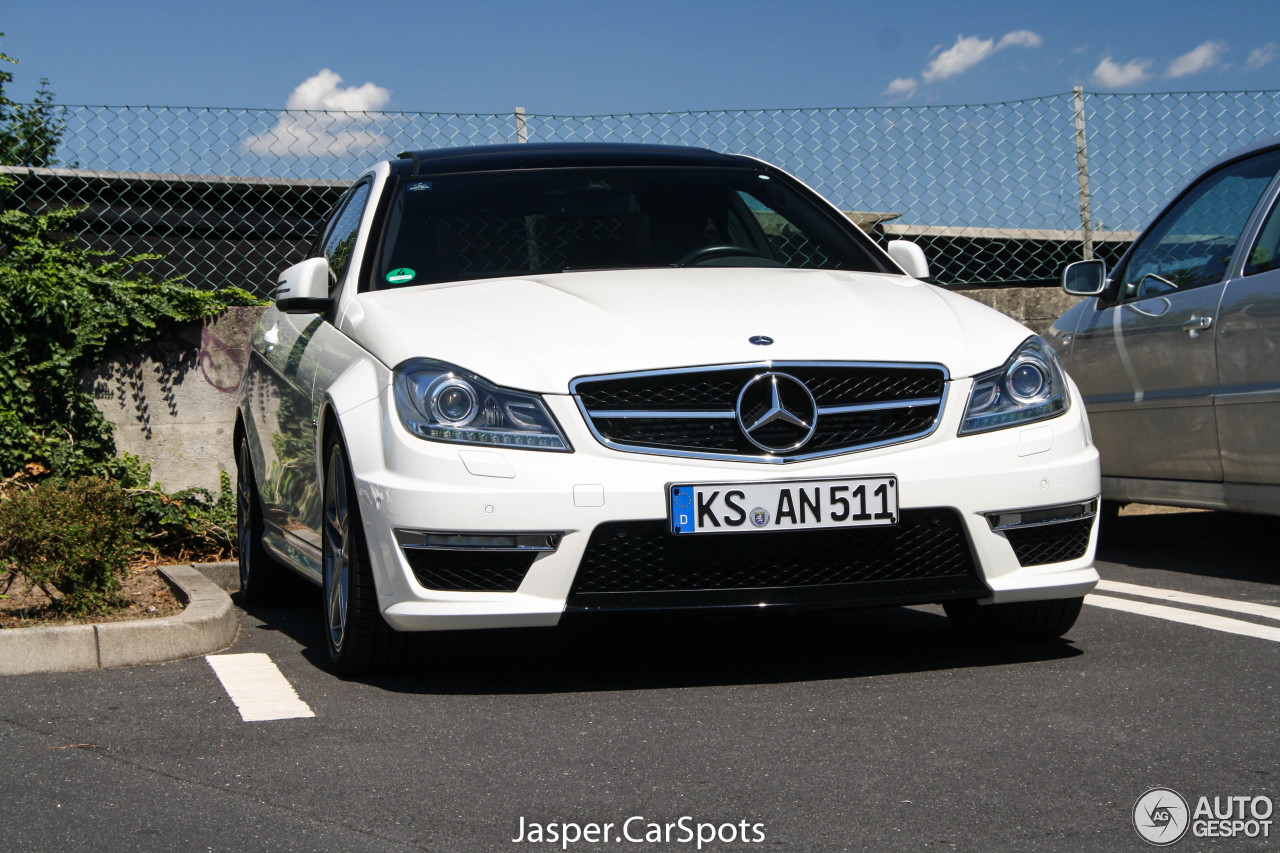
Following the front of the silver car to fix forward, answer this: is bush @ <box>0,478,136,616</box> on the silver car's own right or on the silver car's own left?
on the silver car's own left

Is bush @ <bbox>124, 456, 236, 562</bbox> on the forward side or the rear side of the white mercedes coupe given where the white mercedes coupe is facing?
on the rear side

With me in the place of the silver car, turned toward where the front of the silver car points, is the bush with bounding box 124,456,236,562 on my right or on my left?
on my left

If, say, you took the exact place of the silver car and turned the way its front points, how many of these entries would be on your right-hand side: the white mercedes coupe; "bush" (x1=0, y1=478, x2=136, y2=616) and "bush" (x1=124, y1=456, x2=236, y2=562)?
0

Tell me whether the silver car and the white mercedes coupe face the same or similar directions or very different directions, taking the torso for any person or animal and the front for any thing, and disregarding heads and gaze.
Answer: very different directions

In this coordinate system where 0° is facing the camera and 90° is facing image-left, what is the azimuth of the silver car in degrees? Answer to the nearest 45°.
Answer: approximately 135°

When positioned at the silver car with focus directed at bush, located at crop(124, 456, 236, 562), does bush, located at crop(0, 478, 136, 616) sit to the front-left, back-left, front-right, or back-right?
front-left

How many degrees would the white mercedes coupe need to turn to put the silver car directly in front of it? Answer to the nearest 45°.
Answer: approximately 90° to its left
